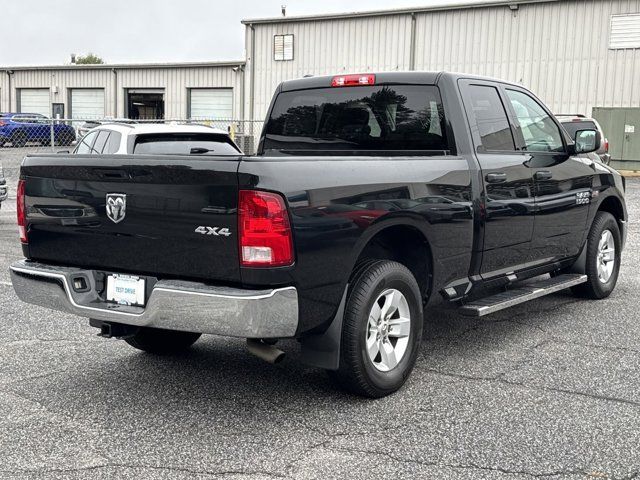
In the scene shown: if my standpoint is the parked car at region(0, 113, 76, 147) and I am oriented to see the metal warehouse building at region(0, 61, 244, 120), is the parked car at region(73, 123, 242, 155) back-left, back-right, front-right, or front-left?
back-right

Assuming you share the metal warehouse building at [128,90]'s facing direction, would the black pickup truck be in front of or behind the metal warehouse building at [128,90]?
in front

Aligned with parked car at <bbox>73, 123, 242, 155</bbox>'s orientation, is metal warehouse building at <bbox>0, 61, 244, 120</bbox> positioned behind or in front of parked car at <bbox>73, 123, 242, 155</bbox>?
in front

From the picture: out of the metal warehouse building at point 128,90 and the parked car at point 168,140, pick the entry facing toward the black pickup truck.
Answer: the metal warehouse building

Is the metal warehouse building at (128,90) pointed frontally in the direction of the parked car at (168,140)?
yes

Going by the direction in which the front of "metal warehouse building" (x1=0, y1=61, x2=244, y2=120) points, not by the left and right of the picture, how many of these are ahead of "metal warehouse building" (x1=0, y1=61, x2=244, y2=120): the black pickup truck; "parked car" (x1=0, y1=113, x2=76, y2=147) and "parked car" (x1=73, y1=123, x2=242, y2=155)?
3

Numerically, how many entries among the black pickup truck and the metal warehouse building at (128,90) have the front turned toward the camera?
1

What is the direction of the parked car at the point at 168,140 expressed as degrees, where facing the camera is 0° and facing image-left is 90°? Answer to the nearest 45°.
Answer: approximately 135°

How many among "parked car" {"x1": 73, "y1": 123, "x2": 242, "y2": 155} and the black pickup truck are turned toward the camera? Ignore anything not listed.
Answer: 0

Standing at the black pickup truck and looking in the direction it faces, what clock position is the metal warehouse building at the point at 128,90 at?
The metal warehouse building is roughly at 10 o'clock from the black pickup truck.

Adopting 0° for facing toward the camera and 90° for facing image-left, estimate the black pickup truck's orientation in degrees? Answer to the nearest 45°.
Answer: approximately 225°

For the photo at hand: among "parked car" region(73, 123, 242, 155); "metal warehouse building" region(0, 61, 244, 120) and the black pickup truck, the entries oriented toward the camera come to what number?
1
